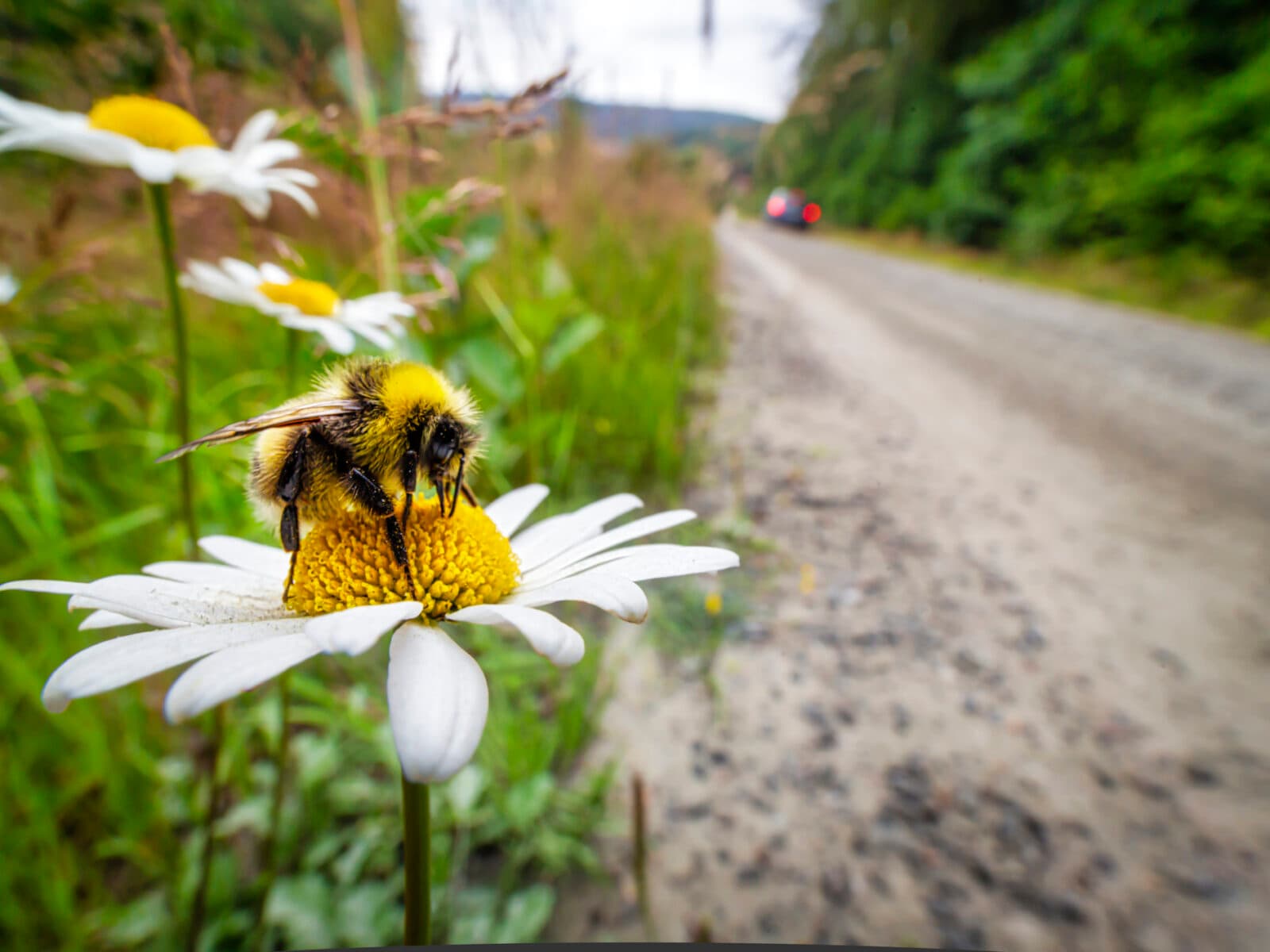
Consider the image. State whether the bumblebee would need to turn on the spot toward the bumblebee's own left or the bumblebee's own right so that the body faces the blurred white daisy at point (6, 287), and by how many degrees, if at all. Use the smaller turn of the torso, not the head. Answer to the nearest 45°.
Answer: approximately 135° to the bumblebee's own left

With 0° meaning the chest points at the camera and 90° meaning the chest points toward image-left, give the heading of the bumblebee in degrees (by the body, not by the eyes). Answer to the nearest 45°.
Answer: approximately 270°

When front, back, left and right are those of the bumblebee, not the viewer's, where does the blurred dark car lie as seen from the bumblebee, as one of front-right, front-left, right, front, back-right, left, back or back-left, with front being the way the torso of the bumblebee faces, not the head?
front-left
